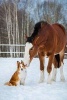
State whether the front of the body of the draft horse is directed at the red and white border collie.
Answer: yes

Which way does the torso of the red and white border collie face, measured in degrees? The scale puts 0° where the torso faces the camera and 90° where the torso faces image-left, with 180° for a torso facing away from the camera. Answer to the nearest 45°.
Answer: approximately 315°

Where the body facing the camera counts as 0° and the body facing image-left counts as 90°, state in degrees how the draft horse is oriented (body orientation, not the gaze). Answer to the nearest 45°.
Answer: approximately 45°
